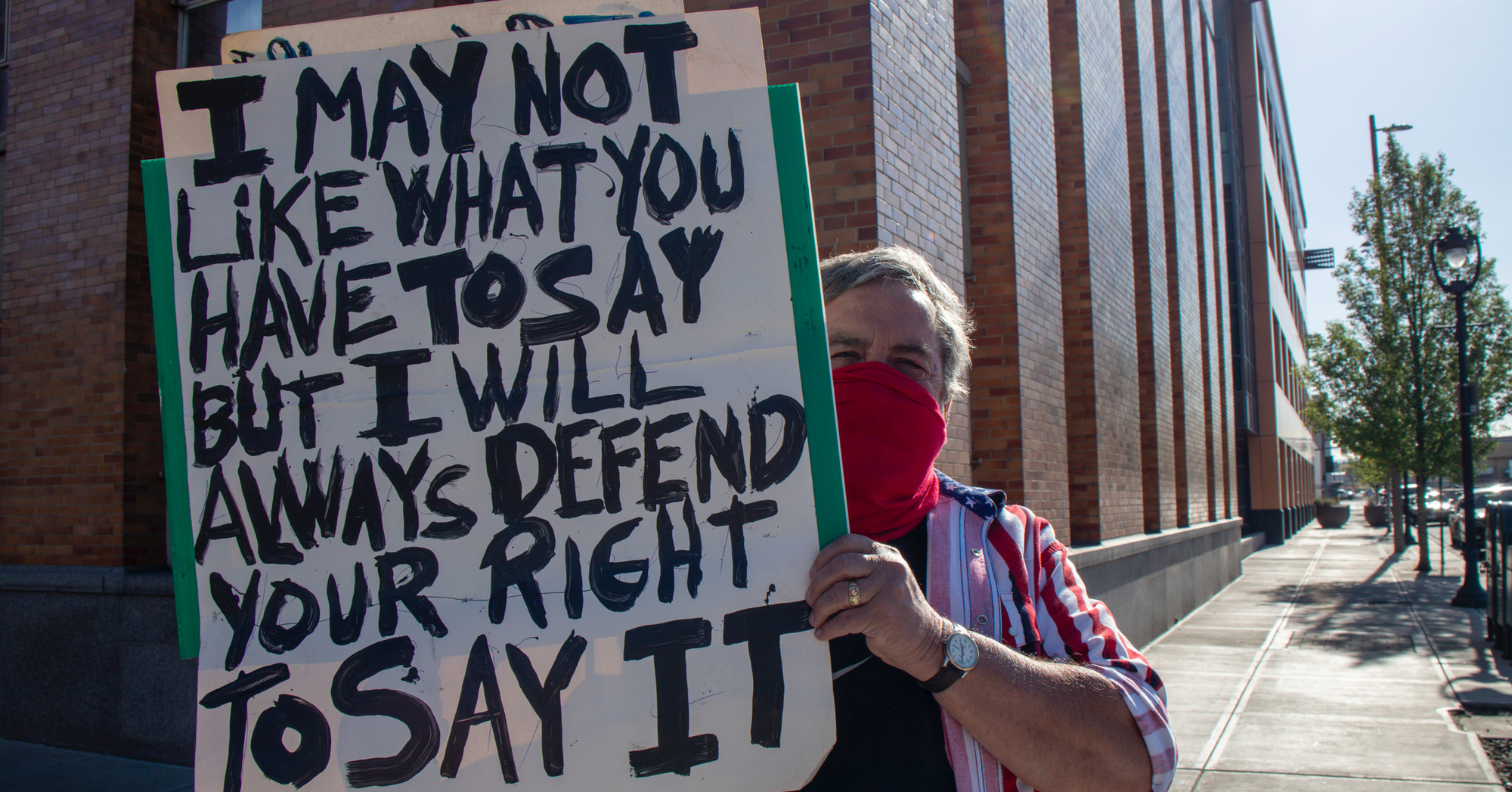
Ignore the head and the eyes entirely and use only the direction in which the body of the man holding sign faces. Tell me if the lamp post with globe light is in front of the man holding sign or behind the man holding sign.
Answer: behind

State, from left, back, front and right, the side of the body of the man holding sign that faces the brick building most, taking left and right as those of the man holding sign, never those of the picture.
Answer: back

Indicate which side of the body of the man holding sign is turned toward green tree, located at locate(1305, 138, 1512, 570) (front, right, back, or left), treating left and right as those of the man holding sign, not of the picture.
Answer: back

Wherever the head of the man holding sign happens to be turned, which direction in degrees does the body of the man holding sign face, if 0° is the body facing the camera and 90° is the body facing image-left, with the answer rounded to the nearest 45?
approximately 0°

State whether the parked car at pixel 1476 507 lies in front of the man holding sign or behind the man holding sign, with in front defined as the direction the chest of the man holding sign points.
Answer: behind
